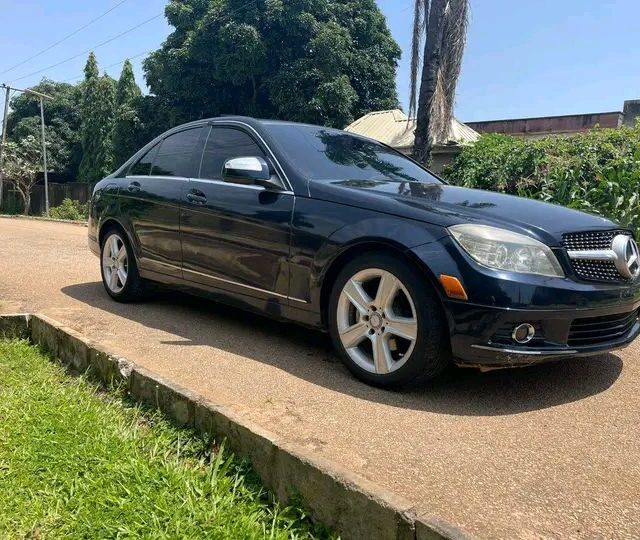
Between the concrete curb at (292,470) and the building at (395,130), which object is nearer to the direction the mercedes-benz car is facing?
the concrete curb

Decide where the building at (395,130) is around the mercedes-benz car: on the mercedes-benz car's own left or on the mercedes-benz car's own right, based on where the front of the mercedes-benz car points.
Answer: on the mercedes-benz car's own left

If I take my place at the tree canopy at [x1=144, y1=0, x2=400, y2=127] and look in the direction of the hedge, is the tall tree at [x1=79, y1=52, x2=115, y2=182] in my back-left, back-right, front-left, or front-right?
back-right

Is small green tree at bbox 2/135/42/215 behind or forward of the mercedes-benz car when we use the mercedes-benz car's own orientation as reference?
behind

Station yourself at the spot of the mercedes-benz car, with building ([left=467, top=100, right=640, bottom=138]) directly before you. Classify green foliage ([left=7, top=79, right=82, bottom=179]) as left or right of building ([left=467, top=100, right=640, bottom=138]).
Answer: left

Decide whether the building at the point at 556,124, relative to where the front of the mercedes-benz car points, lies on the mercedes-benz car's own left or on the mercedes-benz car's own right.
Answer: on the mercedes-benz car's own left

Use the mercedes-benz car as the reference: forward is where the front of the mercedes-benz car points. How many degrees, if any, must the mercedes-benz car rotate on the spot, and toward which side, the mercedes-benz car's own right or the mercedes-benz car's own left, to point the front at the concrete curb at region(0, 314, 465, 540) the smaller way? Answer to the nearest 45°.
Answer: approximately 45° to the mercedes-benz car's own right

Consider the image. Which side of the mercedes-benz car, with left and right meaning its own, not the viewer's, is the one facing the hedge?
left

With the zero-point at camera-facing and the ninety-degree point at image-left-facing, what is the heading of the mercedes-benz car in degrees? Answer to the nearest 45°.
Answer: approximately 315°

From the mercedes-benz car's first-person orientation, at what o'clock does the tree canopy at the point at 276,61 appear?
The tree canopy is roughly at 7 o'clock from the mercedes-benz car.
